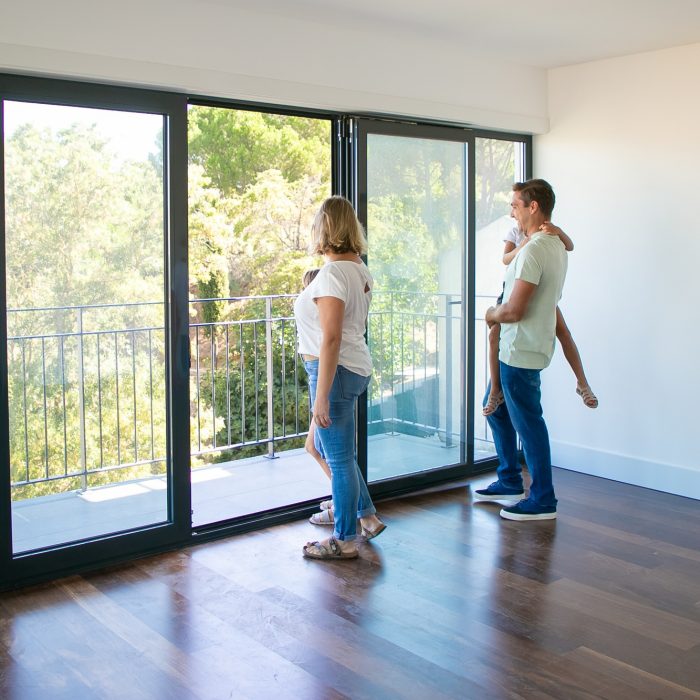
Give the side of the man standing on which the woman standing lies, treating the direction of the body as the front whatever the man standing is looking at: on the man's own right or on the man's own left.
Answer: on the man's own left

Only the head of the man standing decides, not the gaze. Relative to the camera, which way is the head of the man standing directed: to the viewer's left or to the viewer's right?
to the viewer's left

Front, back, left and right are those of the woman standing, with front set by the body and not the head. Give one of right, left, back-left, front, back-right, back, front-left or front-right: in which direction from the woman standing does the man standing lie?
back-right

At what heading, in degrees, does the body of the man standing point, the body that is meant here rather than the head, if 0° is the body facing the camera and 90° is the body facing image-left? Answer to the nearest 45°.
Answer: approximately 90°
